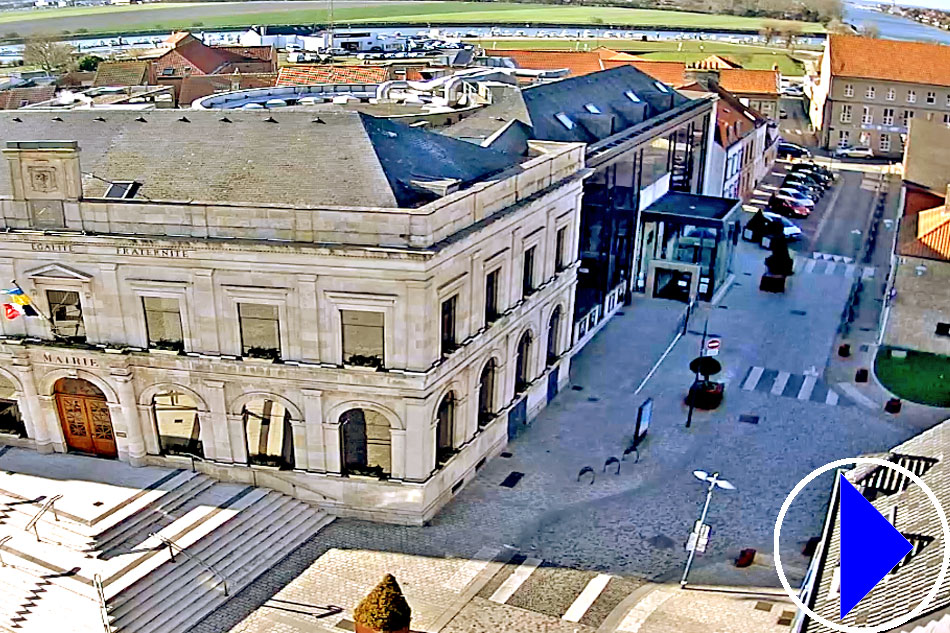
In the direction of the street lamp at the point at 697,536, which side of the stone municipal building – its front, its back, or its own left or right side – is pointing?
left

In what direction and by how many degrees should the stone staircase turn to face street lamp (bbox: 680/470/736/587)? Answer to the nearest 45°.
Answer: approximately 45° to its left

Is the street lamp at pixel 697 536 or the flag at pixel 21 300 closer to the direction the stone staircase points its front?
the street lamp

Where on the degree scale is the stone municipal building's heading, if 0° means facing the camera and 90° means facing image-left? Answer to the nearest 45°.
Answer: approximately 45°

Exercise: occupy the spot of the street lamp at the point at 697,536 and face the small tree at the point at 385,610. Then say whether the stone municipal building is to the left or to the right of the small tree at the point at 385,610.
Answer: right

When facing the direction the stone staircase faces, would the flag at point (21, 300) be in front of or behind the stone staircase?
behind

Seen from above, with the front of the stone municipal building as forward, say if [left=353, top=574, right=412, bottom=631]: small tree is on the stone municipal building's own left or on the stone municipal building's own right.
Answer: on the stone municipal building's own left
